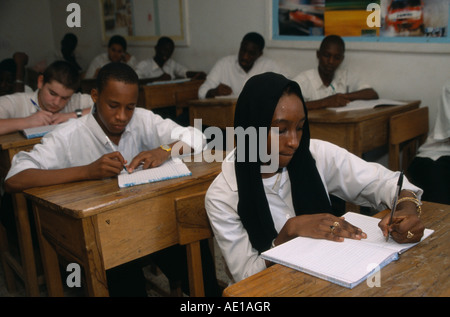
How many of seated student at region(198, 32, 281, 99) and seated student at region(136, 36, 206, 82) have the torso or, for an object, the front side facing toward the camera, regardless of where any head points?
2

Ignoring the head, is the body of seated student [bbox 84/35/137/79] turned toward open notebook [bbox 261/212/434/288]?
yes

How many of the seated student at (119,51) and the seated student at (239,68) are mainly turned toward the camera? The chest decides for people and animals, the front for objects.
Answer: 2

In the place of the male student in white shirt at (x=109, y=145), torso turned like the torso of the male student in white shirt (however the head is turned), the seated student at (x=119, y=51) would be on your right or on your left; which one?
on your left

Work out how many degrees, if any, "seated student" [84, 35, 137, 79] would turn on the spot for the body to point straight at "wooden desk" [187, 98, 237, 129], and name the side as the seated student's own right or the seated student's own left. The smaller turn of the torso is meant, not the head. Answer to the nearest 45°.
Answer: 0° — they already face it

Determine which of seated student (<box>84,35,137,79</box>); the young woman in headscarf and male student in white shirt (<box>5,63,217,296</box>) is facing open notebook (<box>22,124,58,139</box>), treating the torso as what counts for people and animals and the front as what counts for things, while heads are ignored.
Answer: the seated student

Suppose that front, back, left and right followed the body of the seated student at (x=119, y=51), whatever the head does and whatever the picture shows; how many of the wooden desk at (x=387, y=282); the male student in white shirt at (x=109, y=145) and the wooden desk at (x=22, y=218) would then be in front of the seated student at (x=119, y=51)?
3

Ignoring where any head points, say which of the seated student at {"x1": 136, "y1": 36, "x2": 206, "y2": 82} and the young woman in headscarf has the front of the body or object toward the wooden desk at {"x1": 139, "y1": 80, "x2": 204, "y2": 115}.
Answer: the seated student
